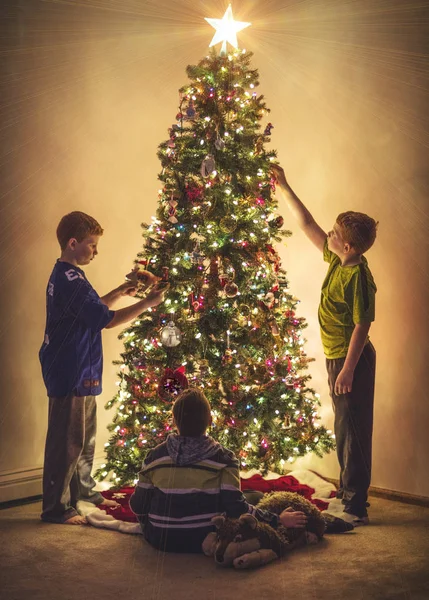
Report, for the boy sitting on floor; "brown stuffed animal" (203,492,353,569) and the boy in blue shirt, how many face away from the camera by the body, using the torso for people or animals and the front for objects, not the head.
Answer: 1

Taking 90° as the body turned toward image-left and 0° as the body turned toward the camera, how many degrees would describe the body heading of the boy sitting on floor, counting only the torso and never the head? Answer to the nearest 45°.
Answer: approximately 180°

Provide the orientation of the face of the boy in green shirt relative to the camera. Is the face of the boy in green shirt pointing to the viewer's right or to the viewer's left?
to the viewer's left

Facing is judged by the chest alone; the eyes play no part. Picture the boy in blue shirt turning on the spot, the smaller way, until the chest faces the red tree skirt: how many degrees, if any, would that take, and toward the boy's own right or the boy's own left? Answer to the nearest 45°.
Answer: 0° — they already face it

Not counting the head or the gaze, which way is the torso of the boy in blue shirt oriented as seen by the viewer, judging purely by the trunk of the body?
to the viewer's right

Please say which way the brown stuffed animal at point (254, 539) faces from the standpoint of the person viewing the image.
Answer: facing the viewer and to the left of the viewer

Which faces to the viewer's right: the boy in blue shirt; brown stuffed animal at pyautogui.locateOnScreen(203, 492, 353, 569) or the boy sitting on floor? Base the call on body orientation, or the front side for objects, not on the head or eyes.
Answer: the boy in blue shirt

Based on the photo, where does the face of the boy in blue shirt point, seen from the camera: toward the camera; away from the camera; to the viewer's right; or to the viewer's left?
to the viewer's right

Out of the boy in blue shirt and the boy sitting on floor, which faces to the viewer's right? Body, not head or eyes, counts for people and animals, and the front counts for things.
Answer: the boy in blue shirt

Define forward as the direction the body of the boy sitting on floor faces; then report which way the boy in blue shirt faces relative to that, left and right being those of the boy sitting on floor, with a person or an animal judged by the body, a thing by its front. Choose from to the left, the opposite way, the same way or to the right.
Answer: to the right

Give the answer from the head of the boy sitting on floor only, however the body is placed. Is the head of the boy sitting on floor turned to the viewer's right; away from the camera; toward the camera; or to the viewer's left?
away from the camera

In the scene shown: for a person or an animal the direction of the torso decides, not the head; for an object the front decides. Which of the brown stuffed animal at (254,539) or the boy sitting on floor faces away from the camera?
the boy sitting on floor

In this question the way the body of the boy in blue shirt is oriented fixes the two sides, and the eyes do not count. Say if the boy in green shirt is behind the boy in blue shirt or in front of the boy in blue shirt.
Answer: in front
